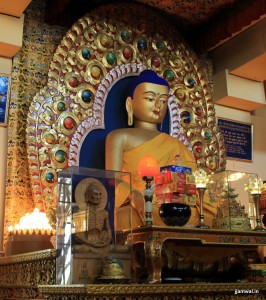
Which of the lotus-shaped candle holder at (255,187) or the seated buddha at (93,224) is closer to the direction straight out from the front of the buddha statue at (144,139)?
the lotus-shaped candle holder

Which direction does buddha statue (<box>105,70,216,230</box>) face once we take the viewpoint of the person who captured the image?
facing the viewer and to the right of the viewer

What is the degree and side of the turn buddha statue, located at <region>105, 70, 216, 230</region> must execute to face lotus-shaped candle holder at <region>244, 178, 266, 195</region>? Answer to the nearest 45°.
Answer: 0° — it already faces it

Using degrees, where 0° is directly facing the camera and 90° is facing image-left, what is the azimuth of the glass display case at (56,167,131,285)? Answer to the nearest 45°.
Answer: approximately 315°

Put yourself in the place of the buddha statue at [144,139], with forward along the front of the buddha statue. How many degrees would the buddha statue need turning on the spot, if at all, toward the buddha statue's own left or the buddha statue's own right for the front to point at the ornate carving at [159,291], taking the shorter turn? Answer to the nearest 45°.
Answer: approximately 45° to the buddha statue's own right

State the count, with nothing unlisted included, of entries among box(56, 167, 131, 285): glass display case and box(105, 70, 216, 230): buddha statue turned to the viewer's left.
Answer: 0

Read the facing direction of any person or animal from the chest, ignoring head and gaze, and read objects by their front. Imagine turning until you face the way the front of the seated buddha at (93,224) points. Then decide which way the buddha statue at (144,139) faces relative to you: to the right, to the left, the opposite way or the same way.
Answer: the same way

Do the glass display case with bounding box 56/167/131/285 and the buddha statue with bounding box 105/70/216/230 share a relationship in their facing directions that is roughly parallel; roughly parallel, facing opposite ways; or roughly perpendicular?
roughly parallel

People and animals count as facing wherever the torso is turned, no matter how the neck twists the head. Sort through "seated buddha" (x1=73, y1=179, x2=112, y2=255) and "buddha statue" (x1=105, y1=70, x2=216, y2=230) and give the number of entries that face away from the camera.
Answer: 0

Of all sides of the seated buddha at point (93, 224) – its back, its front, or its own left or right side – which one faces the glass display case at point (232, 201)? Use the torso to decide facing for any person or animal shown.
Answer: left
